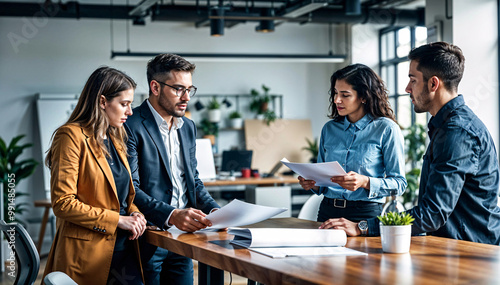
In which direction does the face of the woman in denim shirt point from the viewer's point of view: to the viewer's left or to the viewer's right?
to the viewer's left

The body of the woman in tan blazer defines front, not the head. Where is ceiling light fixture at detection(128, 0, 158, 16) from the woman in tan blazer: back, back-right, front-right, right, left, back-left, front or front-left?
back-left

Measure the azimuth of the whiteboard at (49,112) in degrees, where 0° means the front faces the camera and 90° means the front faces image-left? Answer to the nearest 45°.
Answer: approximately 0°

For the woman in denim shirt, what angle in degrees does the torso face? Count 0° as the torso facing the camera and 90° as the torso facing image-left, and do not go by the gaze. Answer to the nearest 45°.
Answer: approximately 45°

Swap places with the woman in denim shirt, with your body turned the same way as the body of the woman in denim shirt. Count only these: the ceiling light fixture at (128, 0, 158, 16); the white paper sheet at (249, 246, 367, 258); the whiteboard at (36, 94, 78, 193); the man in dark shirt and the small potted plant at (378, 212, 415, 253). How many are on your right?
2

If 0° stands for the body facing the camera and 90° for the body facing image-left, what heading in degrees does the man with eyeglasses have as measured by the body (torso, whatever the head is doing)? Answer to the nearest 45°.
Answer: approximately 315°

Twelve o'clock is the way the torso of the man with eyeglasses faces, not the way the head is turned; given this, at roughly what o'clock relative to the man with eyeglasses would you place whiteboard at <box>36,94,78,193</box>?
The whiteboard is roughly at 7 o'clock from the man with eyeglasses.

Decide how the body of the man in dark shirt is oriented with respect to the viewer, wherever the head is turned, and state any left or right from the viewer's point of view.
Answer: facing to the left of the viewer

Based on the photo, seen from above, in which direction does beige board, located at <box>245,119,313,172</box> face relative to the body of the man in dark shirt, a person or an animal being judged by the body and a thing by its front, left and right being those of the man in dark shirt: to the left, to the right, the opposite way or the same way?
to the left

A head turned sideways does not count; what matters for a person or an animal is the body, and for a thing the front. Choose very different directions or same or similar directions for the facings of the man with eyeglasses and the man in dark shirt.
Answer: very different directions

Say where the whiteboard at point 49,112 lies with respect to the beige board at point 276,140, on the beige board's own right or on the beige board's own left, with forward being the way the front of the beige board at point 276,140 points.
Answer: on the beige board's own right
